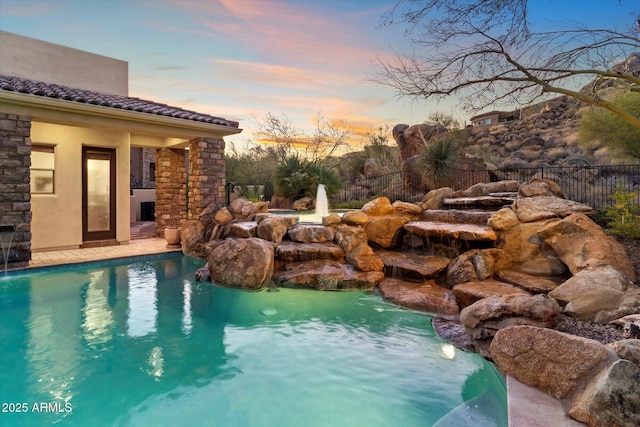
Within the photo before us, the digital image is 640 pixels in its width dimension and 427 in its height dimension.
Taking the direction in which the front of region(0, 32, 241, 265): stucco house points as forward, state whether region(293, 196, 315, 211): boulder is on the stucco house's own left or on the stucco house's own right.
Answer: on the stucco house's own left

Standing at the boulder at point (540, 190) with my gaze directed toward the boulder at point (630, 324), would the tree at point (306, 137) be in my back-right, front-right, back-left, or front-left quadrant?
back-right

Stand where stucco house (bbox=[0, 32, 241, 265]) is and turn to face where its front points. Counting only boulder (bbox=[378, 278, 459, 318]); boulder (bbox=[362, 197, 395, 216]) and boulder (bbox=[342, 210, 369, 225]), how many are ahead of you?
3

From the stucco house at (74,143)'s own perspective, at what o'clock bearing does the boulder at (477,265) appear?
The boulder is roughly at 12 o'clock from the stucco house.

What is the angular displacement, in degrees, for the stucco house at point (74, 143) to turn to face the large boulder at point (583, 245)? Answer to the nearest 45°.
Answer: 0° — it already faces it

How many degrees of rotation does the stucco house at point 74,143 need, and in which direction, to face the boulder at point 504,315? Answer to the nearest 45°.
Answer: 0° — it already faces it

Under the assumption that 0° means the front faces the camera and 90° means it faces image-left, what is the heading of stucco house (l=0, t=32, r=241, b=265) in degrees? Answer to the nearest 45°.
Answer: approximately 315°

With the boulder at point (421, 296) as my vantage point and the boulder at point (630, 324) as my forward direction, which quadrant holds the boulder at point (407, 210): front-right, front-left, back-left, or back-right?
back-left
